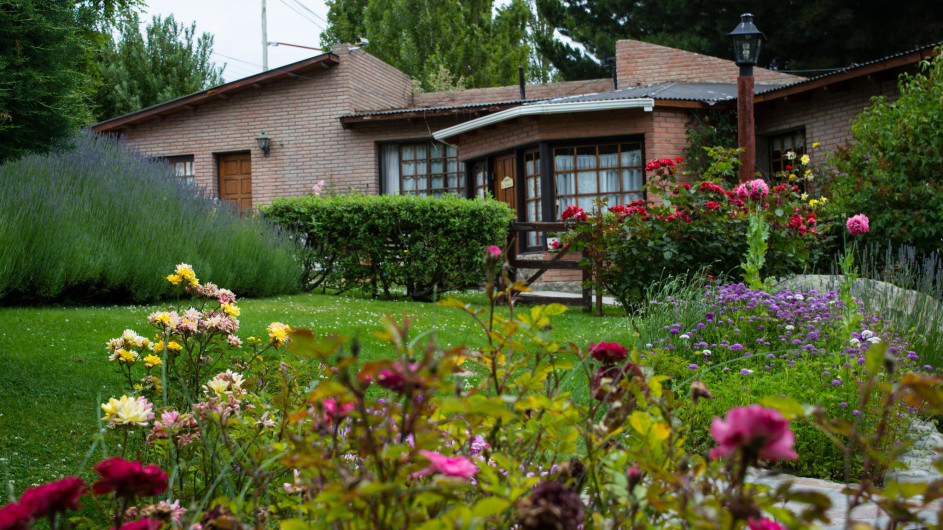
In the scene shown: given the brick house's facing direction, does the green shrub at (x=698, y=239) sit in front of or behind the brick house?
in front

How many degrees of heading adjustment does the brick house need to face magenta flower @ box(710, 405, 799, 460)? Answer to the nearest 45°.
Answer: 0° — it already faces it

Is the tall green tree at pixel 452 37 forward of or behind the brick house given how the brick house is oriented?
behind

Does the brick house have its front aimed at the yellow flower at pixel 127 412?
yes

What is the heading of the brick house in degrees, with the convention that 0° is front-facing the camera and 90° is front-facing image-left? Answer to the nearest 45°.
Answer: approximately 0°

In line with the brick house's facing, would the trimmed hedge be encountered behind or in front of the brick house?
in front

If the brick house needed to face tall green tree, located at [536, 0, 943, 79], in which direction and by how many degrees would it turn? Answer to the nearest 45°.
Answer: approximately 135° to its left

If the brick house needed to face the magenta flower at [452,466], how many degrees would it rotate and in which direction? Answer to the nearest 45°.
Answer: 0° — it already faces it

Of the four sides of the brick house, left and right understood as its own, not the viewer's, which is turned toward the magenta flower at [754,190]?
front
